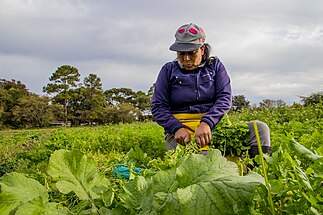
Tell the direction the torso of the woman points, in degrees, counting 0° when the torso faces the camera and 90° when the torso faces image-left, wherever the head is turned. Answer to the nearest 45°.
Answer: approximately 0°
